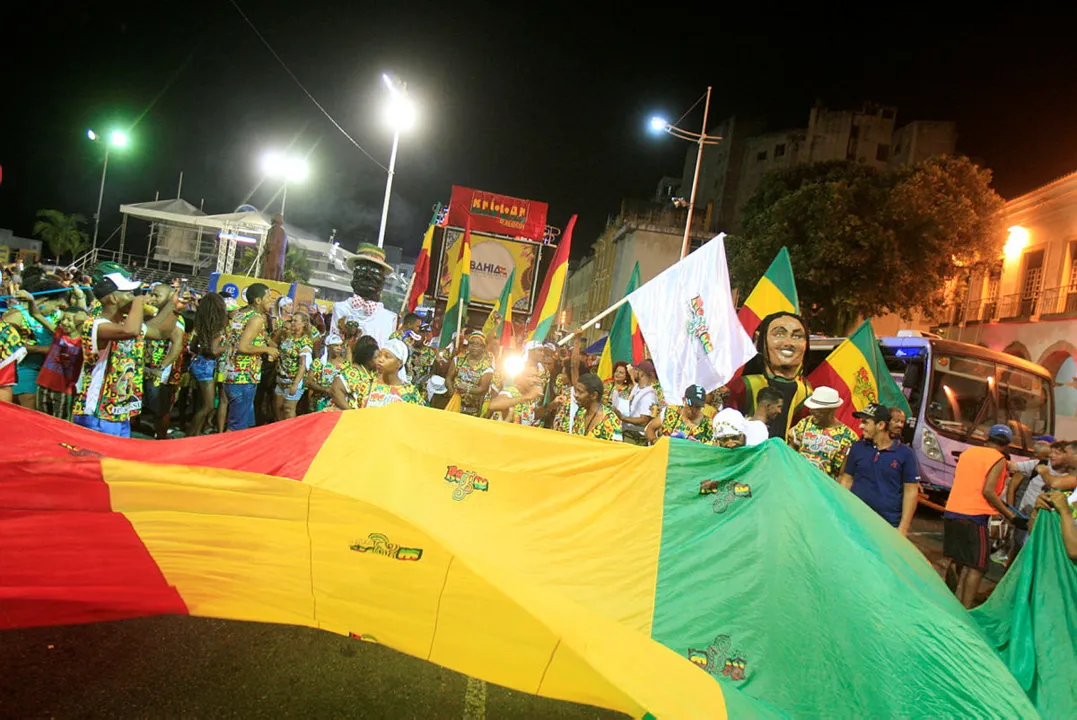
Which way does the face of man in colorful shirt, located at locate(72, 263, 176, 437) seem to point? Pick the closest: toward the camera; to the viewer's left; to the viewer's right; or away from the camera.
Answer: to the viewer's right

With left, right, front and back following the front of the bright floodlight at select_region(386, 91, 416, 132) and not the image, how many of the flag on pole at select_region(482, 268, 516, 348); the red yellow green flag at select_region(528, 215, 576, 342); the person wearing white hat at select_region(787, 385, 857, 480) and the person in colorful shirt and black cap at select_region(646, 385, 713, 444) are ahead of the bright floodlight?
4

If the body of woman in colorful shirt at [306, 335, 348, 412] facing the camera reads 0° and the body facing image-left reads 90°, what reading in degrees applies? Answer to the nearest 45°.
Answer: approximately 315°

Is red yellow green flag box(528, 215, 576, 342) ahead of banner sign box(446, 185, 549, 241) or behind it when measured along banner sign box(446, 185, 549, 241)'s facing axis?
ahead
